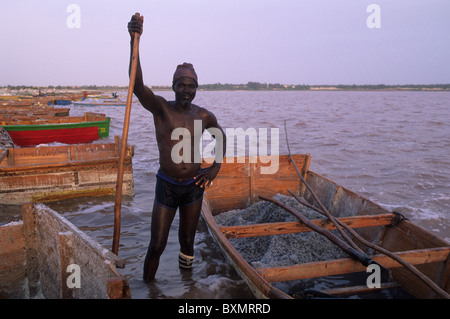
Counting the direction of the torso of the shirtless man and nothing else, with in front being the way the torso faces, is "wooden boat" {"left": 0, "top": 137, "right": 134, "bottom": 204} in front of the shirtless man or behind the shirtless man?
behind

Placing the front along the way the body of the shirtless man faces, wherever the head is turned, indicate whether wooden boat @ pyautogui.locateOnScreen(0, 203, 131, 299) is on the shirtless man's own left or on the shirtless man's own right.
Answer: on the shirtless man's own right

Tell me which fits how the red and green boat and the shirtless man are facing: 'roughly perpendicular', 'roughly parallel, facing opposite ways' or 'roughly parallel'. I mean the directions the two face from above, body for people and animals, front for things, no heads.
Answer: roughly perpendicular

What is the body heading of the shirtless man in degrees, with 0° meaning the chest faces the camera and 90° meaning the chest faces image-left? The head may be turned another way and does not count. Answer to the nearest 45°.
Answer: approximately 0°

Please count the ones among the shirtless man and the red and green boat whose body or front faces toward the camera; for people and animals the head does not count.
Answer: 1

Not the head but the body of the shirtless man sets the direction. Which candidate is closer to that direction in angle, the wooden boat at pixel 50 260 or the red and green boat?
the wooden boat

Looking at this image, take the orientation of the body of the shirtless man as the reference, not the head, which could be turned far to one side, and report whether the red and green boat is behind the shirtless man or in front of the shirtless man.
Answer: behind
